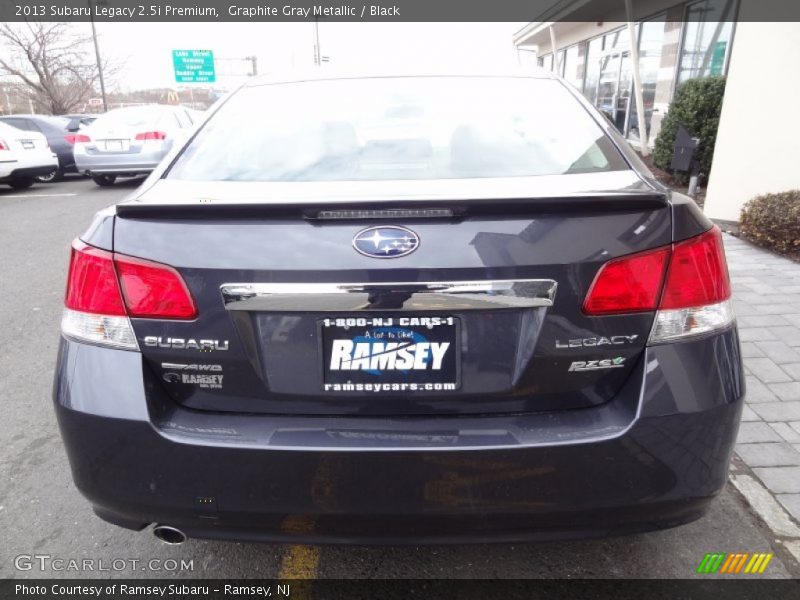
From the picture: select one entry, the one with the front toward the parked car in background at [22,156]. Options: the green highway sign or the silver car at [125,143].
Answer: the green highway sign

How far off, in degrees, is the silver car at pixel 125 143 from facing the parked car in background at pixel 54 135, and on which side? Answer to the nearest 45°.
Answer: approximately 90° to its left

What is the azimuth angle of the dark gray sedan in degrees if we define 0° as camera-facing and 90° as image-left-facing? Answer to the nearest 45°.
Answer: approximately 180°

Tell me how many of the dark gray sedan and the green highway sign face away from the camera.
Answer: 1

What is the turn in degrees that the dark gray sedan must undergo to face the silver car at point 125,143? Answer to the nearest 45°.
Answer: approximately 45° to its left

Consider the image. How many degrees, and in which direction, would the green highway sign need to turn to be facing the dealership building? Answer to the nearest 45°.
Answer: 0° — it already faces it

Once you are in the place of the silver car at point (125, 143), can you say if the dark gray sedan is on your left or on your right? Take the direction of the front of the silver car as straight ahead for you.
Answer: on your right

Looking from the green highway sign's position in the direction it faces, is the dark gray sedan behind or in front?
in front

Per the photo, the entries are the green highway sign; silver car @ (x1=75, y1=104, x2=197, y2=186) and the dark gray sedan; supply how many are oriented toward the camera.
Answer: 1

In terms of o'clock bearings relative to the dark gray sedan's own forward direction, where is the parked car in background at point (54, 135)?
The parked car in background is roughly at 11 o'clock from the dark gray sedan.

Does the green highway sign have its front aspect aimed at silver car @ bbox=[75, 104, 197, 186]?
yes

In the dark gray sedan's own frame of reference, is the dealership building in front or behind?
in front

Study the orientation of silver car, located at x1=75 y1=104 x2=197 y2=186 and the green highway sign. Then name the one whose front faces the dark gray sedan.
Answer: the green highway sign
